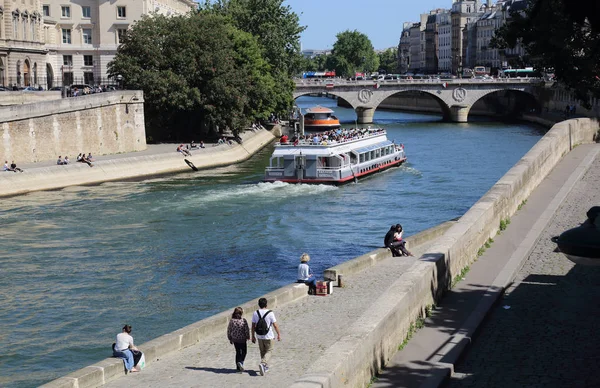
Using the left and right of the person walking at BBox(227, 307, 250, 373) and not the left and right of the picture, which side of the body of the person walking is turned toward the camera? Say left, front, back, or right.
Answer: back

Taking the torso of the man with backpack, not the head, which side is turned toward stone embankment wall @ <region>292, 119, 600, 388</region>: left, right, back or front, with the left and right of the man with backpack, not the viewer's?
right

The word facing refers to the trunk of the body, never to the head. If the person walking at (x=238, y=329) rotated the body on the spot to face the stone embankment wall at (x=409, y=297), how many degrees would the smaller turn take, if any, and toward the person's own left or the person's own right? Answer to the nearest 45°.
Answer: approximately 90° to the person's own right

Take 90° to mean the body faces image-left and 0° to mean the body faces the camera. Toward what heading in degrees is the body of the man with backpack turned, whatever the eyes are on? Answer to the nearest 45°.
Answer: approximately 180°

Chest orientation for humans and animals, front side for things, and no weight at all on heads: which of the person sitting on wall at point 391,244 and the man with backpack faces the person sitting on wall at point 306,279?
the man with backpack
